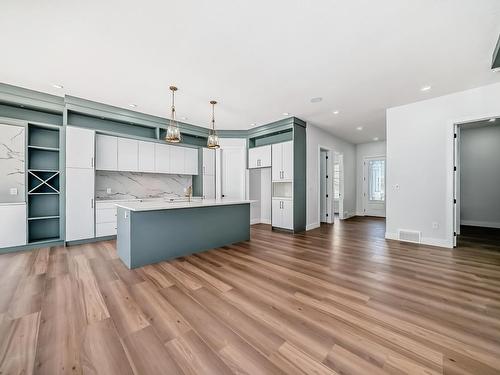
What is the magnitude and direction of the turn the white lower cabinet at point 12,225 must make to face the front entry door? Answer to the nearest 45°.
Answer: approximately 45° to its left

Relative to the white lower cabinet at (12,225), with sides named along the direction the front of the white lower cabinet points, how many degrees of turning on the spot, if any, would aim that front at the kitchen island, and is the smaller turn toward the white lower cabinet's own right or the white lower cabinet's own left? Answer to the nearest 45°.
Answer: approximately 45° to the white lower cabinet's own left

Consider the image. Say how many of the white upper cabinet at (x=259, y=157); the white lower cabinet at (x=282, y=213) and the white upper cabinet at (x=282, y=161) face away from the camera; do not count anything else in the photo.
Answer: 0

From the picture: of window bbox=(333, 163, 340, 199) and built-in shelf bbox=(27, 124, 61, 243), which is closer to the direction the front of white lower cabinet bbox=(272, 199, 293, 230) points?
the built-in shelf

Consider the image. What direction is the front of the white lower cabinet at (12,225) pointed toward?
toward the camera

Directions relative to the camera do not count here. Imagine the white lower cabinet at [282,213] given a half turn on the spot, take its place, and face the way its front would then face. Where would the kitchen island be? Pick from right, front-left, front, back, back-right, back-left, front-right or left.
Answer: back

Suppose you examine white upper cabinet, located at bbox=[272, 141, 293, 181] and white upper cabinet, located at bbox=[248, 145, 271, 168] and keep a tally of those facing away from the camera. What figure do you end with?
0

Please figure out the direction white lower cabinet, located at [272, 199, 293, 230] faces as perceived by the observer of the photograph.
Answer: facing the viewer and to the left of the viewer
